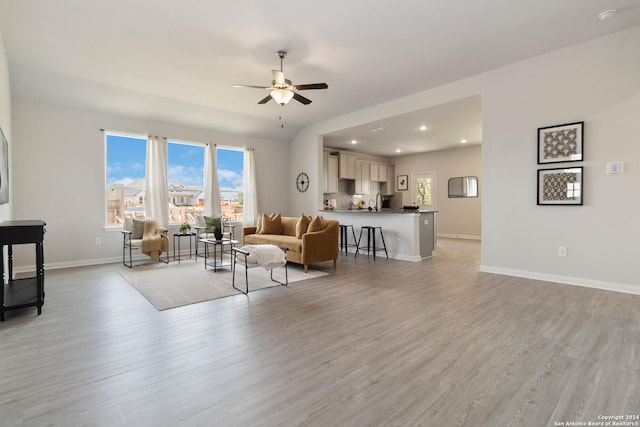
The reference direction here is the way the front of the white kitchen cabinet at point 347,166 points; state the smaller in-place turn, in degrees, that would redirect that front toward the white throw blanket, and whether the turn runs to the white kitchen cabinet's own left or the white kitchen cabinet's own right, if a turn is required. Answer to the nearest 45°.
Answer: approximately 45° to the white kitchen cabinet's own right

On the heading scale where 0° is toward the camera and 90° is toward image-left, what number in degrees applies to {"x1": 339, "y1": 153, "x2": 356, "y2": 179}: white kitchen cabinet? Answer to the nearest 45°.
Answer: approximately 315°

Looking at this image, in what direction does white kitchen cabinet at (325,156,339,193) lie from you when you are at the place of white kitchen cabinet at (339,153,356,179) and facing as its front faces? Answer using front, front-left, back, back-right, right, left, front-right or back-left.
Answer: right

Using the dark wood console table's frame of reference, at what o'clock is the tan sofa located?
The tan sofa is roughly at 12 o'clock from the dark wood console table.

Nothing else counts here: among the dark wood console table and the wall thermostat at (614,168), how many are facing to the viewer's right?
1

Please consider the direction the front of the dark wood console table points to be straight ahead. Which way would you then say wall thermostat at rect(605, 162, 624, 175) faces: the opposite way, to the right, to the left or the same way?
the opposite way

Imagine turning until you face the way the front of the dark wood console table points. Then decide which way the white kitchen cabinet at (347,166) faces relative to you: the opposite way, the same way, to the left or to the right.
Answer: to the right

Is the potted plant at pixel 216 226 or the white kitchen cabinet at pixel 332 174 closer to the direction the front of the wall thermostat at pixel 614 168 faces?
the potted plant

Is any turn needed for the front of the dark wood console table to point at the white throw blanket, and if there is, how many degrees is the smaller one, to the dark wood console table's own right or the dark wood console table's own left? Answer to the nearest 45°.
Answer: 0° — it already faces it

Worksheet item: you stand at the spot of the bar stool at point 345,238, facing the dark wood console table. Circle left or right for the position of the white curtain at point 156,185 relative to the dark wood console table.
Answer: right

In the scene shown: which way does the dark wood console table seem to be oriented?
to the viewer's right

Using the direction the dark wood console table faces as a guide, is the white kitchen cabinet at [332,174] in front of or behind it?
in front

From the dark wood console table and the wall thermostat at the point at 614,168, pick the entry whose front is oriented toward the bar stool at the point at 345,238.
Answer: the dark wood console table

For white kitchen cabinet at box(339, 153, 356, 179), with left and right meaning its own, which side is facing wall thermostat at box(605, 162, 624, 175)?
front

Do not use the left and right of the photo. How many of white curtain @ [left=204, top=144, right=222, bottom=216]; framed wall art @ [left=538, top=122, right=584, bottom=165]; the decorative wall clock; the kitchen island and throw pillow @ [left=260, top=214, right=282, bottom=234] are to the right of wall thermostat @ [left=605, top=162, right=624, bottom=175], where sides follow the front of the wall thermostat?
5

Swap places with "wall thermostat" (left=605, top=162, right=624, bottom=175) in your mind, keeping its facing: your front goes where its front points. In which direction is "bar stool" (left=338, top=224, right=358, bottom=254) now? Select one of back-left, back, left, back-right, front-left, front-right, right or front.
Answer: right

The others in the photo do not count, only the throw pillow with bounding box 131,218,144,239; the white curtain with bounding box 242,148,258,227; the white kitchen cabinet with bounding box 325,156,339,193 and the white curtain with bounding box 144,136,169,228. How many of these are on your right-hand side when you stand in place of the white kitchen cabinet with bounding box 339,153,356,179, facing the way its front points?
4

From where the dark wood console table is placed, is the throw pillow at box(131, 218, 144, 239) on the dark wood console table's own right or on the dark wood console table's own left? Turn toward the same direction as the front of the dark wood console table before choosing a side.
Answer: on the dark wood console table's own left
